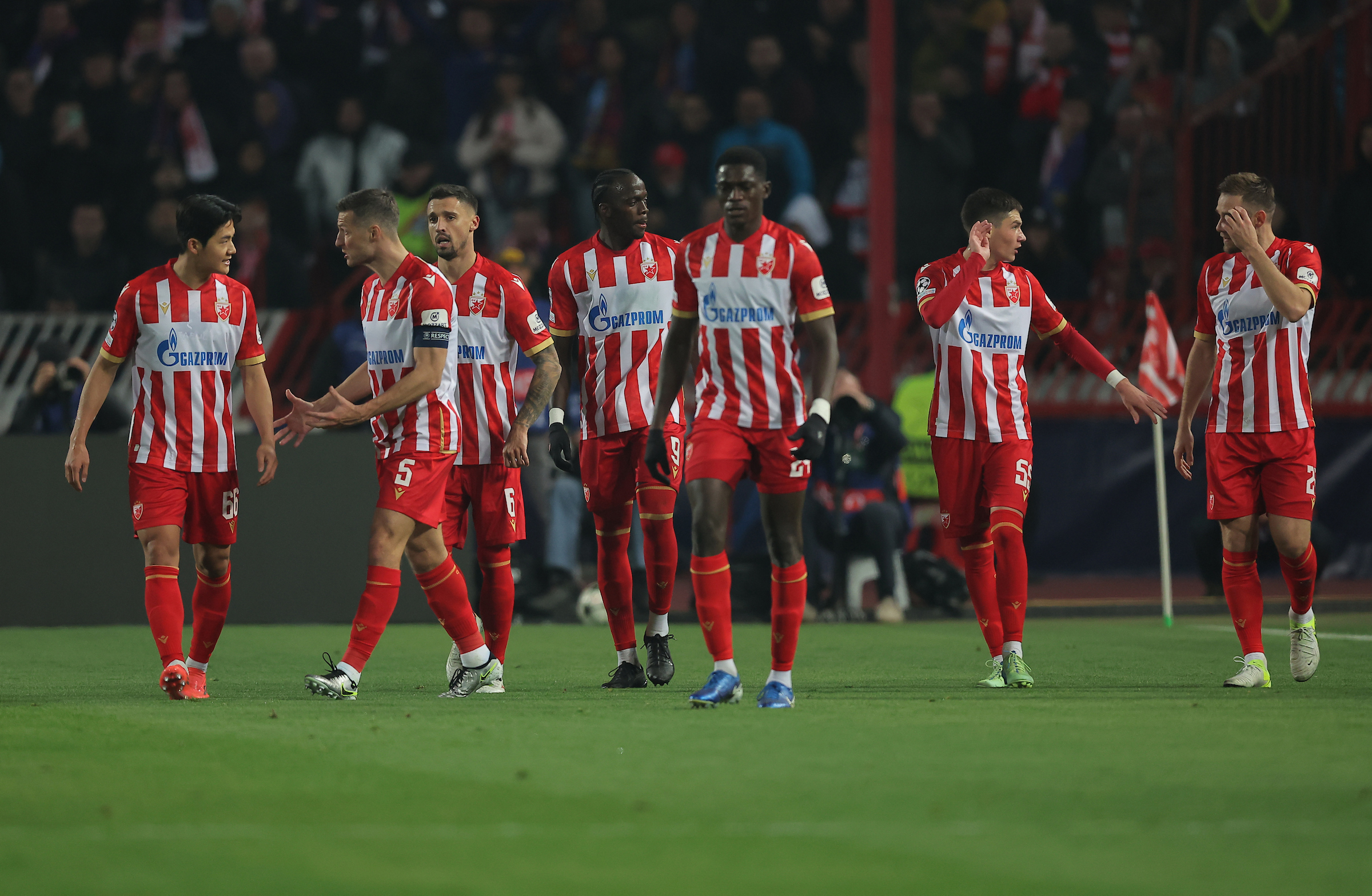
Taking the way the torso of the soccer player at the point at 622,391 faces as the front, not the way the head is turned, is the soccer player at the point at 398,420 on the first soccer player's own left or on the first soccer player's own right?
on the first soccer player's own right

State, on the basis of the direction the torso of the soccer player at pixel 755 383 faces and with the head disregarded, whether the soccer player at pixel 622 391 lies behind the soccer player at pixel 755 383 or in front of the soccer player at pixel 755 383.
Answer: behind

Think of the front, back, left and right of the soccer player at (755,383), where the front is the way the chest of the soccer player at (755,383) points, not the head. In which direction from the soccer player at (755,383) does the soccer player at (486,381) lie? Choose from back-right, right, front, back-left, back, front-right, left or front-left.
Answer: back-right

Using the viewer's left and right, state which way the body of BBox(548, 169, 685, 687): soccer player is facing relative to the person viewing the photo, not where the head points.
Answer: facing the viewer

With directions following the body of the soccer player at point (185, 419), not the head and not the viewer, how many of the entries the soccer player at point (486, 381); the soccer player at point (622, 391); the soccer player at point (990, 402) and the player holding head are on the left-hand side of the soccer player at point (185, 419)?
4

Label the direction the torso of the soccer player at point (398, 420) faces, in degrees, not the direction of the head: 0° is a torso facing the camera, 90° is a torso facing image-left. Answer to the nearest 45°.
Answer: approximately 45°

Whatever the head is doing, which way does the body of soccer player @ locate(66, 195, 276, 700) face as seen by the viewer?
toward the camera

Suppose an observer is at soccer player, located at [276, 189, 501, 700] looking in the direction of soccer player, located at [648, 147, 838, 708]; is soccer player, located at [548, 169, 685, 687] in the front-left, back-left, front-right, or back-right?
front-left

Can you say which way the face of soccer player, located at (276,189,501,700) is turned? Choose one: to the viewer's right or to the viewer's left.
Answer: to the viewer's left

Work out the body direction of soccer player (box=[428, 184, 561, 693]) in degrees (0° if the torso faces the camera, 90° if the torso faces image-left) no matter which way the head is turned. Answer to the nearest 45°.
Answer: approximately 45°

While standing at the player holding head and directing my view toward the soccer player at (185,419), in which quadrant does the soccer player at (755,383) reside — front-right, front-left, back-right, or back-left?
front-left

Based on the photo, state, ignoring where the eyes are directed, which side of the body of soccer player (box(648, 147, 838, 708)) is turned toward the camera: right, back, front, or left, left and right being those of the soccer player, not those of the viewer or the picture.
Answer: front

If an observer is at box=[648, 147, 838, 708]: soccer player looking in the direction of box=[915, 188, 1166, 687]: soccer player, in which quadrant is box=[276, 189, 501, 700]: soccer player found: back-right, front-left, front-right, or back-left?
back-left

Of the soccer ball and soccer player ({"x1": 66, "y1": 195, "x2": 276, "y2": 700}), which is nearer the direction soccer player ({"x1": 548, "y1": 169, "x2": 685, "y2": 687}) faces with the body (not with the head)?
the soccer player
